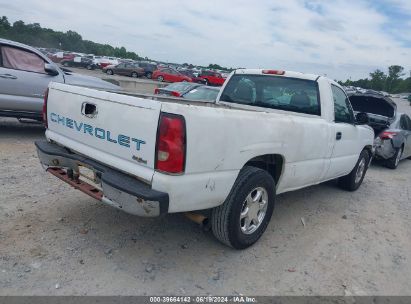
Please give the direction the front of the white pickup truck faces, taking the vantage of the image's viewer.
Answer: facing away from the viewer and to the right of the viewer

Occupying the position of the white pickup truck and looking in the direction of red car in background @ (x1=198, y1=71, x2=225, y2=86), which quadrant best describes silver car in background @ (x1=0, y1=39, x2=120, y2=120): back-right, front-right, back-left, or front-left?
front-left

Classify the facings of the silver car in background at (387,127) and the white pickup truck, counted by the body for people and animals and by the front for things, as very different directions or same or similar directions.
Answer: same or similar directions

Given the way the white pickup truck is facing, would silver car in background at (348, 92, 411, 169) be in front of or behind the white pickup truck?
in front

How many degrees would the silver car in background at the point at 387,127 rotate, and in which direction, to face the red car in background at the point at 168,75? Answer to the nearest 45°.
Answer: approximately 90° to its left

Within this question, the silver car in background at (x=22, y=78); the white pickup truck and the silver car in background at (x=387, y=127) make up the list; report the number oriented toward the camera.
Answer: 0

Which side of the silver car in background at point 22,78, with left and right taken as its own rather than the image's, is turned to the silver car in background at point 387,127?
front

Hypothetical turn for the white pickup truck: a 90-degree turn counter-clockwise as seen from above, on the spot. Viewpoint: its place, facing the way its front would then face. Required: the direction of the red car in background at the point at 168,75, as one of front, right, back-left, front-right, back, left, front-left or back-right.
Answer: front-right

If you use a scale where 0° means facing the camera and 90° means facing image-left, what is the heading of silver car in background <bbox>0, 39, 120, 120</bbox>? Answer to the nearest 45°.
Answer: approximately 270°

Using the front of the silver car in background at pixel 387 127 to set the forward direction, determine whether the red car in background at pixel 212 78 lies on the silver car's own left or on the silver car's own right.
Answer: on the silver car's own left

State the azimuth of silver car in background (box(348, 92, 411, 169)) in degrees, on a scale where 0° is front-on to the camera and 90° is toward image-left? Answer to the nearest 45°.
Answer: approximately 225°

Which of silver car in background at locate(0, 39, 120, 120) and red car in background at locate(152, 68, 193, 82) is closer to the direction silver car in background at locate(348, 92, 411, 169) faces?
the red car in background

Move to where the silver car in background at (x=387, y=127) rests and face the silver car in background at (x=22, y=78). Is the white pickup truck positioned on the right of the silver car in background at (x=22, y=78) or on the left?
left

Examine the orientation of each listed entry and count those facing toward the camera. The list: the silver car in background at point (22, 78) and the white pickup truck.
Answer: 0

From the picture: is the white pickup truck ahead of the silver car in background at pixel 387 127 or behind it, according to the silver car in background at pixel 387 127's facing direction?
behind
